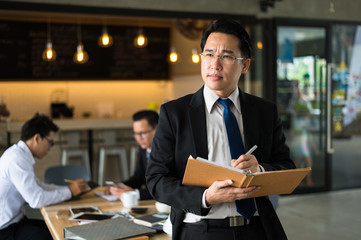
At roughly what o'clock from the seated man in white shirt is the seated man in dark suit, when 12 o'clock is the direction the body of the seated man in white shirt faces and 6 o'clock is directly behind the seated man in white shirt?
The seated man in dark suit is roughly at 11 o'clock from the seated man in white shirt.

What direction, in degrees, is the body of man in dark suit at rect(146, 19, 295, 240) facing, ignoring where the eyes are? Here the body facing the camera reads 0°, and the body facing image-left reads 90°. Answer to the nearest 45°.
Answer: approximately 0°

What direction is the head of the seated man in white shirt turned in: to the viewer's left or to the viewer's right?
to the viewer's right

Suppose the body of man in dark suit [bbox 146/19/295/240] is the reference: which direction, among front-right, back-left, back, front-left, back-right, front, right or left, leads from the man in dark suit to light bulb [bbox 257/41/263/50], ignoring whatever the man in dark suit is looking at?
back

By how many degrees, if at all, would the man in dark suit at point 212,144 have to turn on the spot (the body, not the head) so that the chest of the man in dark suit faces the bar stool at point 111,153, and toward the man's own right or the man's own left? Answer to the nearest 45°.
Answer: approximately 180°

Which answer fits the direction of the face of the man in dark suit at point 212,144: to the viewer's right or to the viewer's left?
to the viewer's left

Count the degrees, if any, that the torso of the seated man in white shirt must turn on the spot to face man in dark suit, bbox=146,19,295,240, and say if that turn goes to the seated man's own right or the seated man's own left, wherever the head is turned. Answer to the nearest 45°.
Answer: approximately 45° to the seated man's own right

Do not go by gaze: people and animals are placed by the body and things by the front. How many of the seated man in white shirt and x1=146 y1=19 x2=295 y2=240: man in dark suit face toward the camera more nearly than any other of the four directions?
1

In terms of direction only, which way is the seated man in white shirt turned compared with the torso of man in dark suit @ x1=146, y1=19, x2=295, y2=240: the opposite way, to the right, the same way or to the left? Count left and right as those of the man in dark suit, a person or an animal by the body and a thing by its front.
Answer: to the left

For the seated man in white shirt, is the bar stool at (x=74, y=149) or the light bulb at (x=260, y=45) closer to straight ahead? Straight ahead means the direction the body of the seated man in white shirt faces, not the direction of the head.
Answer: the light bulb

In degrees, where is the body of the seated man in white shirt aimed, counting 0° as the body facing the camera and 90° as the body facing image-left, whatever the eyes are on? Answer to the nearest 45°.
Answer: approximately 270°

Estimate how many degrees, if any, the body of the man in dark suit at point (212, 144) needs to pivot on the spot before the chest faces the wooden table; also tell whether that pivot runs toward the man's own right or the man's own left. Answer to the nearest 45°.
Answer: approximately 135° to the man's own right
